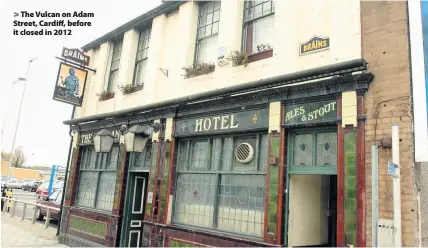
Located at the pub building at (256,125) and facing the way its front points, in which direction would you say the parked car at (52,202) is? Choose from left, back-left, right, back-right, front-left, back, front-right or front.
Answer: right

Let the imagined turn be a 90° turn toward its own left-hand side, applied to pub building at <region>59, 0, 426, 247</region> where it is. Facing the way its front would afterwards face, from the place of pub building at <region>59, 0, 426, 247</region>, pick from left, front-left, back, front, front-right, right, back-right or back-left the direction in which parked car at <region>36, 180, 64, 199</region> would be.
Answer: back

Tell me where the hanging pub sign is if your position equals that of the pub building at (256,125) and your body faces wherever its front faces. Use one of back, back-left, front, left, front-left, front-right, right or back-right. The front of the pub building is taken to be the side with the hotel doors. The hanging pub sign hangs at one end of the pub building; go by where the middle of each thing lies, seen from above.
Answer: right
